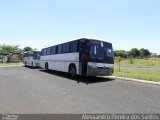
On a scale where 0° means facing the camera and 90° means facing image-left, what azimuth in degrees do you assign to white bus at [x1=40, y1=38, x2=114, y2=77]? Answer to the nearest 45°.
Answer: approximately 315°
